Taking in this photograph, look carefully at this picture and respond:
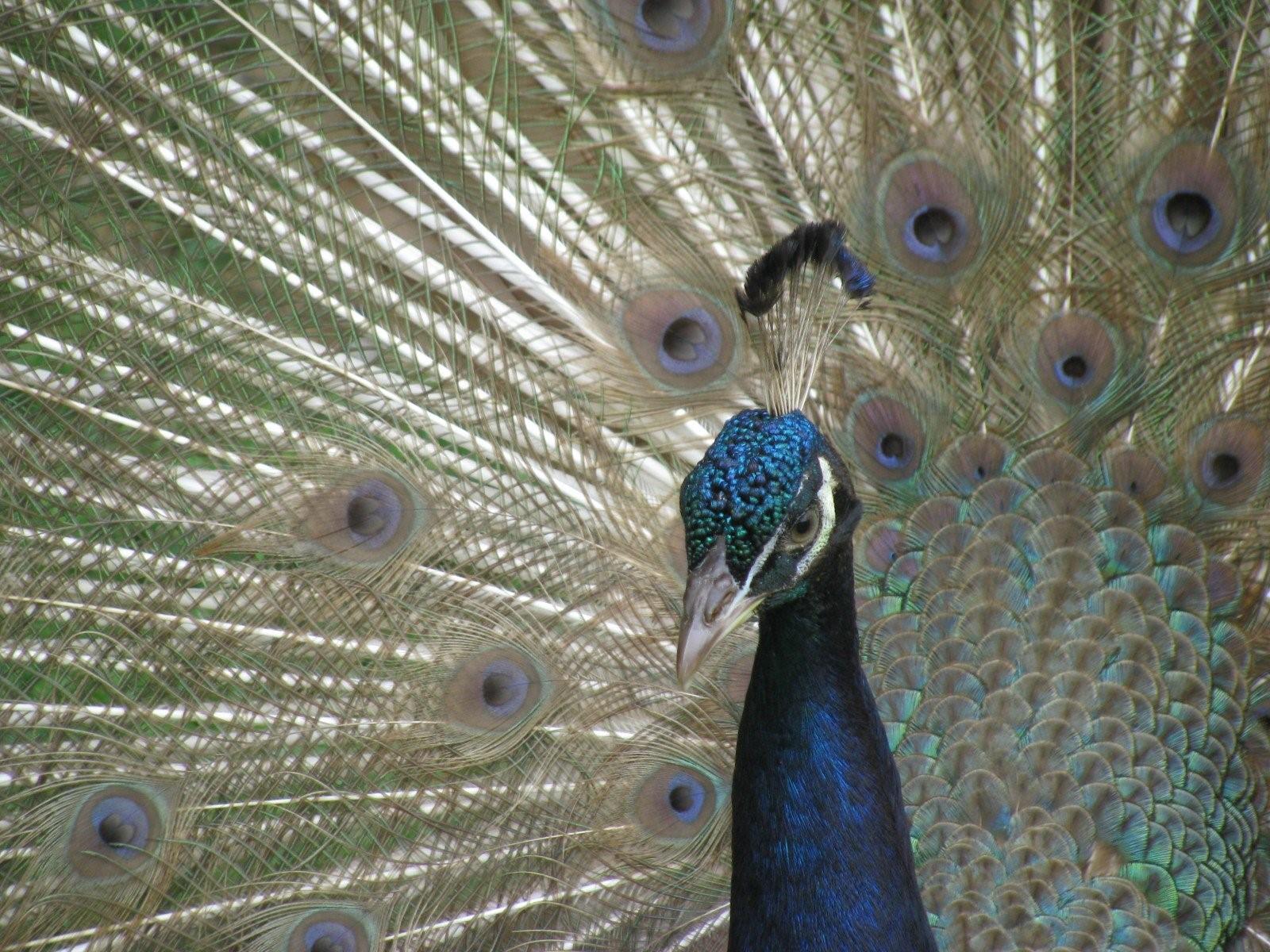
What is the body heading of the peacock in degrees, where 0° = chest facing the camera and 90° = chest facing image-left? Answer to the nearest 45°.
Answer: approximately 45°
